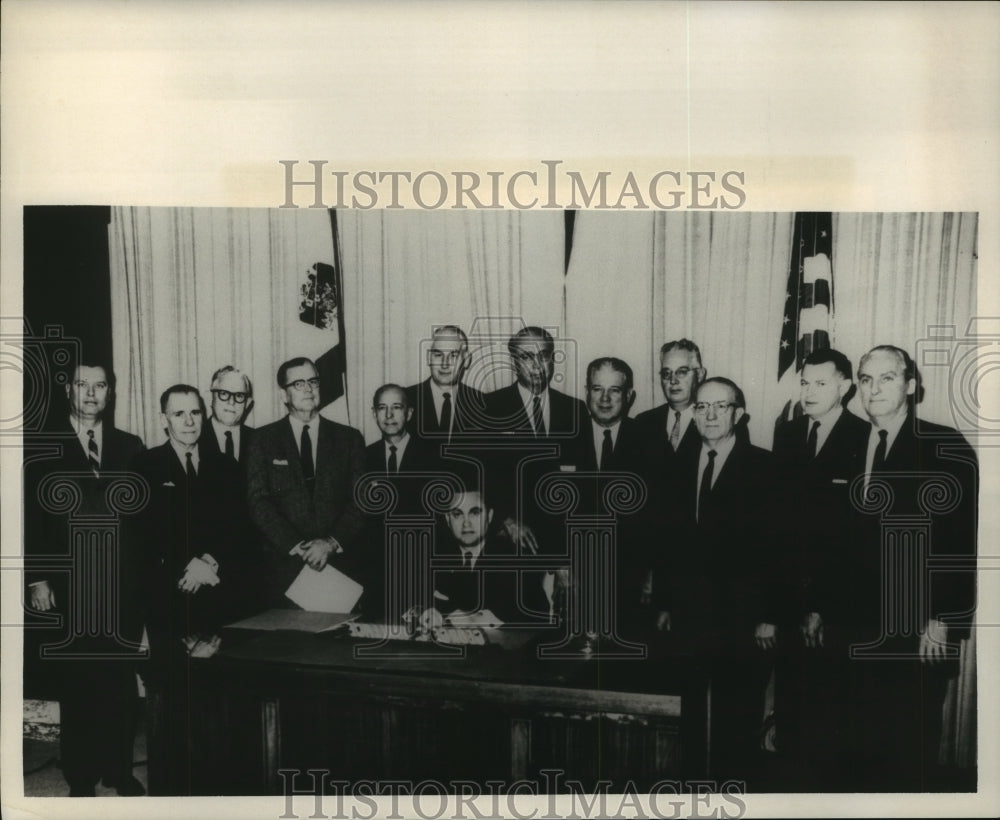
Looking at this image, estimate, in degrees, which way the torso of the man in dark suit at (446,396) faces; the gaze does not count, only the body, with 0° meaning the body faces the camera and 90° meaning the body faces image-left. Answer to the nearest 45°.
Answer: approximately 0°
